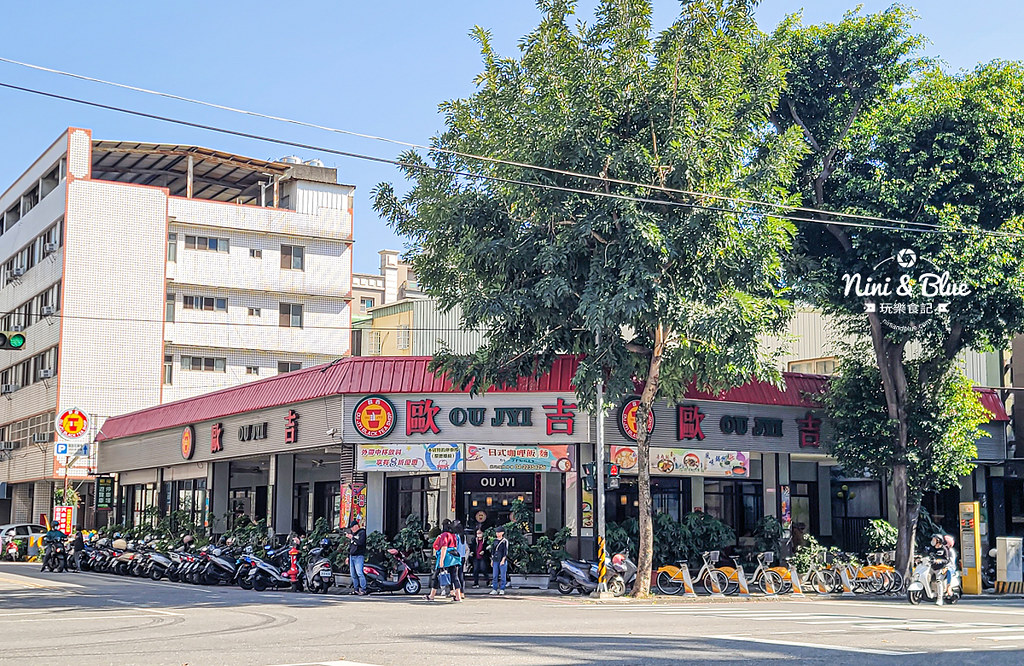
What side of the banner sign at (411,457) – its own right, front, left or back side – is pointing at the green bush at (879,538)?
left

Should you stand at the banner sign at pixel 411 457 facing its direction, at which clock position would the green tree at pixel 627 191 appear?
The green tree is roughly at 11 o'clock from the banner sign.

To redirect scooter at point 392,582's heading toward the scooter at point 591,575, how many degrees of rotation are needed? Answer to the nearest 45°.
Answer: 0° — it already faces it

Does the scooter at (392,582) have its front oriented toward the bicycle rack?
yes

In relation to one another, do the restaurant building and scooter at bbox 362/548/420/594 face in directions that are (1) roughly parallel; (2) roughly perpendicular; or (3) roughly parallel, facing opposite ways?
roughly perpendicular

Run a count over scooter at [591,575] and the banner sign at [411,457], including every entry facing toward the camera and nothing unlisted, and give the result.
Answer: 1

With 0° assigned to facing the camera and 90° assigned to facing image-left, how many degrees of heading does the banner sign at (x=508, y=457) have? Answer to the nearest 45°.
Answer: approximately 0°

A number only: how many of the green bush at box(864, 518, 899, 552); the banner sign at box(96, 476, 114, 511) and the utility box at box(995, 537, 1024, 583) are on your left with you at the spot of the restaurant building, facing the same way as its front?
2

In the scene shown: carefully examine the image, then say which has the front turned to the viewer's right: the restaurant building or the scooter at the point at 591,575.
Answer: the scooter

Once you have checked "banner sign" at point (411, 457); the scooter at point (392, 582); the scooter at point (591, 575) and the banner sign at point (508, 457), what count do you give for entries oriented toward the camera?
2

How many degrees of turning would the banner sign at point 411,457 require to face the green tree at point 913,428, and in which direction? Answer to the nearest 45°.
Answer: approximately 90° to its left

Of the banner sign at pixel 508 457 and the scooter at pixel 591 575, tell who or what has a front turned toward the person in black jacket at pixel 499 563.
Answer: the banner sign

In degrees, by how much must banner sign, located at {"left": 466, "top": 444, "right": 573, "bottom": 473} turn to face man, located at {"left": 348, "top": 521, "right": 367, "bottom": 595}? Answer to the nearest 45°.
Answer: approximately 45° to its right
